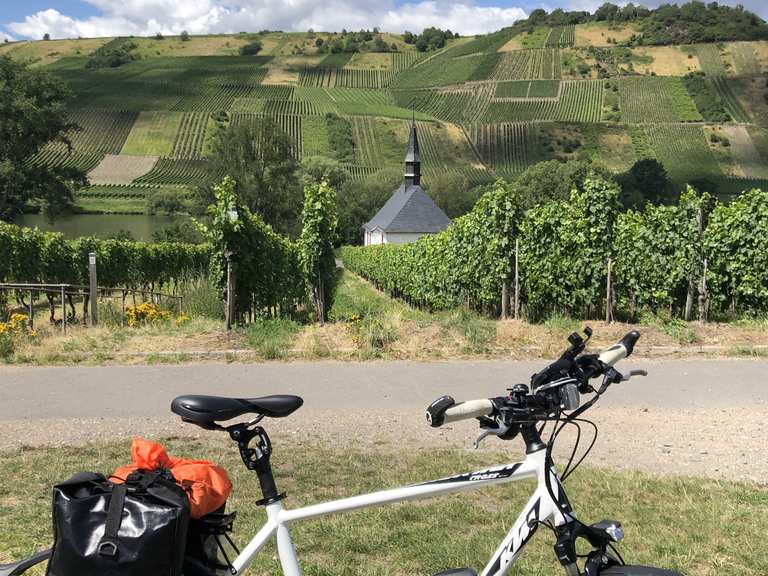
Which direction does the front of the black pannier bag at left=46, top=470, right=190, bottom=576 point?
toward the camera

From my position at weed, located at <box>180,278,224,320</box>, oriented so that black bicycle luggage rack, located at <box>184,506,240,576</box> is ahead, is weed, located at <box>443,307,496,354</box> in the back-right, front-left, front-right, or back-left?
front-left

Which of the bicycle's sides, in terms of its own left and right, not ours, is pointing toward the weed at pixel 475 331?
left

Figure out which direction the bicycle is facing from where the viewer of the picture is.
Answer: facing to the right of the viewer

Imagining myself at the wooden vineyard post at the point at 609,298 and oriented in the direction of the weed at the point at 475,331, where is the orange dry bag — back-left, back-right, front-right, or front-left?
front-left

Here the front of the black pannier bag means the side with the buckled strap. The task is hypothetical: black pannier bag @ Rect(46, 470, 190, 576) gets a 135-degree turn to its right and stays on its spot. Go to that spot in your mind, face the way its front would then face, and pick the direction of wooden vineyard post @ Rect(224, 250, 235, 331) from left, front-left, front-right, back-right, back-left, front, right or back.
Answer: front-right

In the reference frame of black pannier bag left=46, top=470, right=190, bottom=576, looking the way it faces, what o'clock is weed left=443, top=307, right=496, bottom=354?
The weed is roughly at 7 o'clock from the black pannier bag.

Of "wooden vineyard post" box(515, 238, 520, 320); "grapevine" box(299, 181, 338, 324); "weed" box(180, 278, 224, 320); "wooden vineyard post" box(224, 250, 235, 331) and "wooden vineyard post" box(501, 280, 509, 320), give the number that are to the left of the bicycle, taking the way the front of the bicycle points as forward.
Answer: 5

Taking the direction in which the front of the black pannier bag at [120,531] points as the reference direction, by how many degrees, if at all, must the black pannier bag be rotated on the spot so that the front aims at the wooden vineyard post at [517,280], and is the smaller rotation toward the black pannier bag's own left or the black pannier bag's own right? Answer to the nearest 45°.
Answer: approximately 135° to the black pannier bag's own left

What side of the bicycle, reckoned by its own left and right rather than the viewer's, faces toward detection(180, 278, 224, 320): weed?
left

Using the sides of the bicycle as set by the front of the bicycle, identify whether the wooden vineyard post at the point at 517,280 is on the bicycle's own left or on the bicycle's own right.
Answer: on the bicycle's own left

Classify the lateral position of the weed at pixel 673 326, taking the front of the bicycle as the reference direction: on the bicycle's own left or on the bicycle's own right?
on the bicycle's own left
